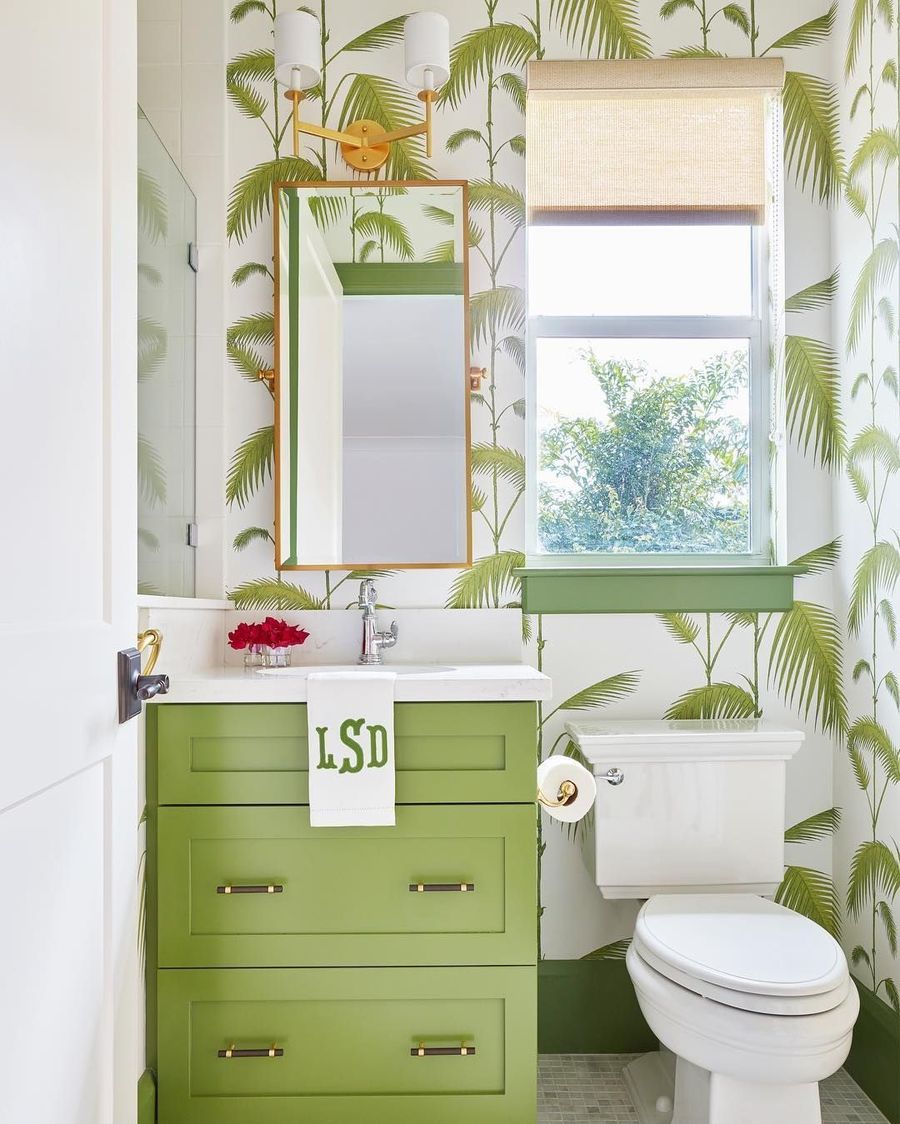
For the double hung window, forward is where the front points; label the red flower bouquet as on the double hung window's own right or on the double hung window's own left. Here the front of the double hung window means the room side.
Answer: on the double hung window's own right

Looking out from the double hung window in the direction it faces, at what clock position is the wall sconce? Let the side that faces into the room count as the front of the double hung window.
The wall sconce is roughly at 2 o'clock from the double hung window.

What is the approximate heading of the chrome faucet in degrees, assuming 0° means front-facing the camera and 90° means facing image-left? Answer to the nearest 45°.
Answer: approximately 0°
